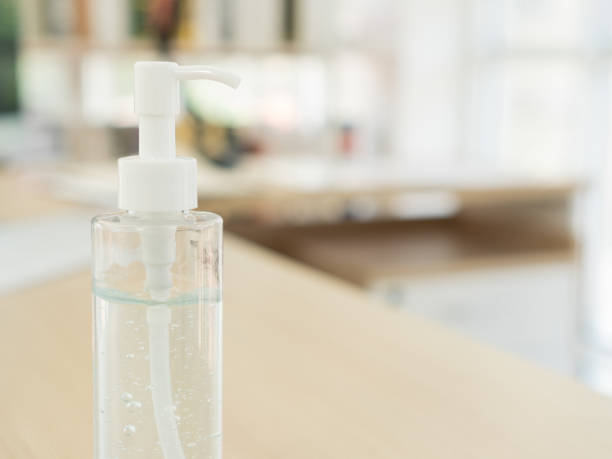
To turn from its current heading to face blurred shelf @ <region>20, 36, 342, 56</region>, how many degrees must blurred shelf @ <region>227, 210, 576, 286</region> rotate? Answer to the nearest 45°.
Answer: approximately 135° to its right

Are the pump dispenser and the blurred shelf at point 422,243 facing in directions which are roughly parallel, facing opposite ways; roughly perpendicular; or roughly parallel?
roughly perpendicular

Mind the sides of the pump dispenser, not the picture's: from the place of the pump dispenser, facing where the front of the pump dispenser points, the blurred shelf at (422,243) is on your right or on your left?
on your left

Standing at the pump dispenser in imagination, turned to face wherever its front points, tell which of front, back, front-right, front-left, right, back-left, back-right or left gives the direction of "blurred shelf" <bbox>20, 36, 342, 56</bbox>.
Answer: left

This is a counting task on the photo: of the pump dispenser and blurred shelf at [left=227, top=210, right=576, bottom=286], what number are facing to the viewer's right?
1

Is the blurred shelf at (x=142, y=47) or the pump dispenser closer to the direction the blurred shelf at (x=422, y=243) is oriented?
the pump dispenser

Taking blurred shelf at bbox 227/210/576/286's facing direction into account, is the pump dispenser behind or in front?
in front

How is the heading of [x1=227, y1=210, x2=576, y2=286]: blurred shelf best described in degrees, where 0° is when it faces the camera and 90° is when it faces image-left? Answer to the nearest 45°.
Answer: approximately 0°

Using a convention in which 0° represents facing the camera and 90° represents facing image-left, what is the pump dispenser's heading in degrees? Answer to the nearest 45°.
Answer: approximately 270°

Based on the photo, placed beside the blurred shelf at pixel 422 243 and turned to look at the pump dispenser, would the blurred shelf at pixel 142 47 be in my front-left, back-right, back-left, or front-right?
back-right
